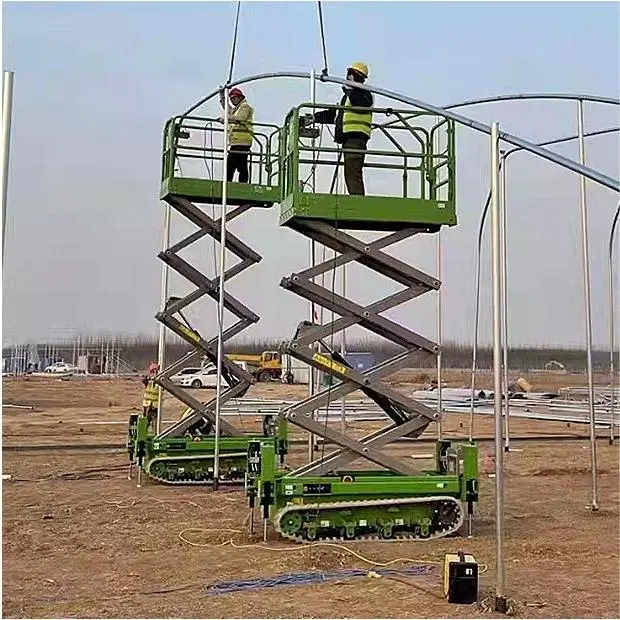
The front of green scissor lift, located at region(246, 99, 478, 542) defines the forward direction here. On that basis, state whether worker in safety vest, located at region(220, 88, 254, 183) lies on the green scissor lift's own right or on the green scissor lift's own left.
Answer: on the green scissor lift's own right

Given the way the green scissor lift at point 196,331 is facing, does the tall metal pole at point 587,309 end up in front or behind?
behind

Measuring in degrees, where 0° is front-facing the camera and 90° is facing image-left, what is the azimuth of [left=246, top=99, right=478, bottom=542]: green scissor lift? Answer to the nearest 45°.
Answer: approximately 90°

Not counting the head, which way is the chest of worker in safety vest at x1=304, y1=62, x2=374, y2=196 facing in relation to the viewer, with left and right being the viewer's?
facing to the left of the viewer

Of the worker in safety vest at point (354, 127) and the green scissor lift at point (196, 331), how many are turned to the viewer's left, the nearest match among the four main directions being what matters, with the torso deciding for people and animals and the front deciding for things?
2

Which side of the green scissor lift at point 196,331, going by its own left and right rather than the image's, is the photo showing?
left

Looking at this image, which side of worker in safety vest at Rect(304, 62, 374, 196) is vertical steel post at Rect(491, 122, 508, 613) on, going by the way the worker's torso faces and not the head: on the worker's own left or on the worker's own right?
on the worker's own left

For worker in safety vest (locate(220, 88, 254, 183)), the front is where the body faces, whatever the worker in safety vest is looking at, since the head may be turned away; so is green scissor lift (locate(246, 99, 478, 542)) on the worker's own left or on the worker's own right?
on the worker's own left

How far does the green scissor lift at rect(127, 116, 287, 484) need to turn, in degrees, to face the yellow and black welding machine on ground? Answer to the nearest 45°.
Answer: approximately 90° to its left

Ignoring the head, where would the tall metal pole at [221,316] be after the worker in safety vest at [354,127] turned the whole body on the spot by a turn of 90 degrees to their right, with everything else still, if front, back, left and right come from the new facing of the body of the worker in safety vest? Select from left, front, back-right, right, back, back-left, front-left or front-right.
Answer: front-left

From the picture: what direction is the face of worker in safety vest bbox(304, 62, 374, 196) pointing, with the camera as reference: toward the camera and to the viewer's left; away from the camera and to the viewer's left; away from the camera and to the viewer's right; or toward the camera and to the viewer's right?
away from the camera and to the viewer's left

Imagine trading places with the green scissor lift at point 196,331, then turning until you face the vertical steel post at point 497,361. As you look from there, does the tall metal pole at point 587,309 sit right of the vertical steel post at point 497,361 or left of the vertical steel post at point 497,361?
left

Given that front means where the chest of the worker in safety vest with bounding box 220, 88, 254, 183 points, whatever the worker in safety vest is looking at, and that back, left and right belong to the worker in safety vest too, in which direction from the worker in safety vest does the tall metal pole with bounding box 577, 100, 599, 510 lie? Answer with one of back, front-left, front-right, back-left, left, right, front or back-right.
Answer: left

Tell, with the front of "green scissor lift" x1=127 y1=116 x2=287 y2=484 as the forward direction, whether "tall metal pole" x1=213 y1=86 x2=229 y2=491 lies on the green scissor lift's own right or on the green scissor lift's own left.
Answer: on the green scissor lift's own left
